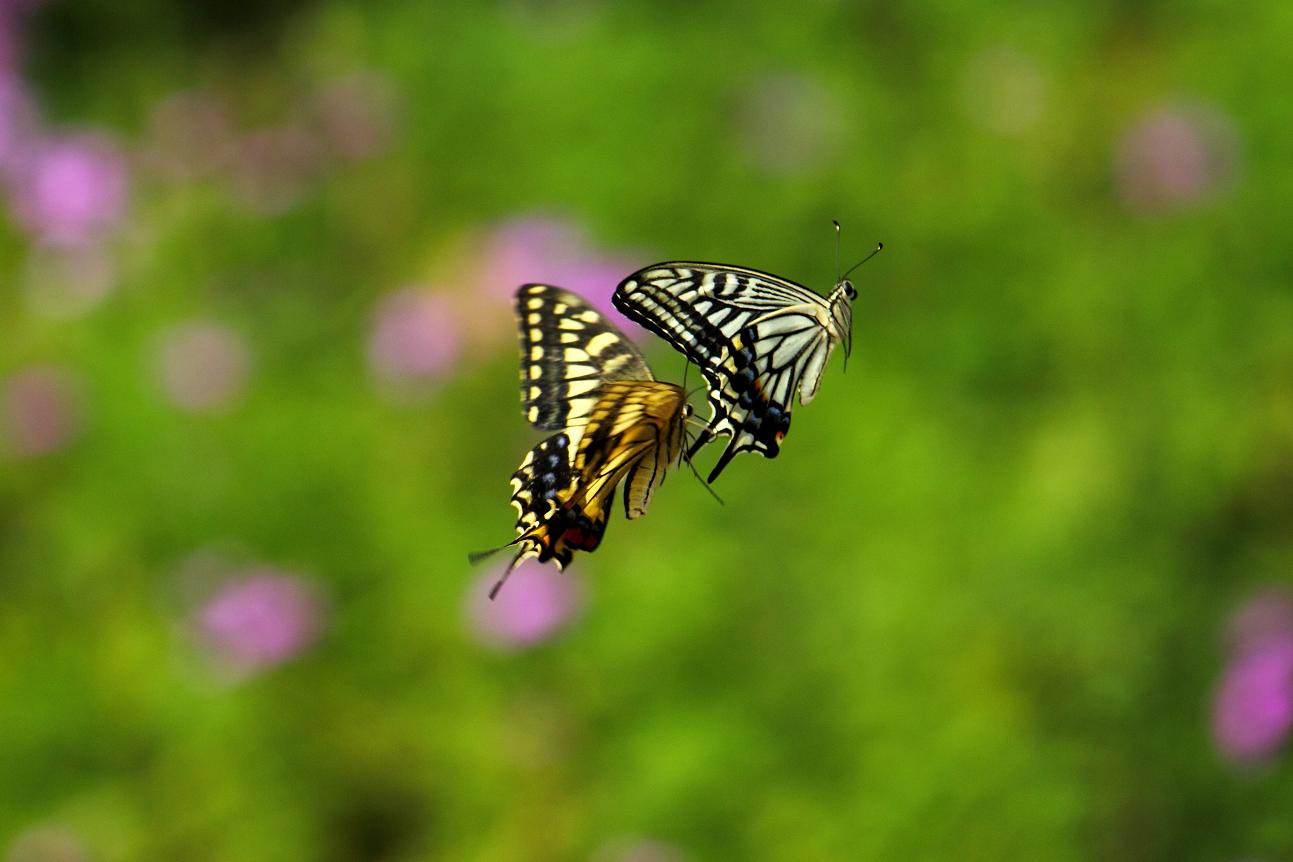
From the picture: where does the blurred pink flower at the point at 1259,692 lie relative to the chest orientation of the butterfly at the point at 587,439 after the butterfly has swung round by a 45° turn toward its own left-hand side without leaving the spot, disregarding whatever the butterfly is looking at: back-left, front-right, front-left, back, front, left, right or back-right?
front

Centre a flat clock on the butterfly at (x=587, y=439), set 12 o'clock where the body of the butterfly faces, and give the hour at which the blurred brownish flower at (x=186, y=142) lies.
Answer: The blurred brownish flower is roughly at 8 o'clock from the butterfly.

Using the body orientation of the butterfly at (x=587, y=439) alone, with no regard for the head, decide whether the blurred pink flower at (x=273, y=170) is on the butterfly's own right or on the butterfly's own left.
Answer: on the butterfly's own left

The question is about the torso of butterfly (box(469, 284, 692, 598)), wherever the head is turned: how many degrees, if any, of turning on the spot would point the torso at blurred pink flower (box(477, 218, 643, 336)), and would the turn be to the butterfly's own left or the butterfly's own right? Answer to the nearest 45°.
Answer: approximately 90° to the butterfly's own left

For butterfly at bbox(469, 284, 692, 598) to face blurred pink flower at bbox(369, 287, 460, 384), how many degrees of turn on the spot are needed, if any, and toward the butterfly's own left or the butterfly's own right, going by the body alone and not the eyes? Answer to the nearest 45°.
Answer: approximately 90° to the butterfly's own left

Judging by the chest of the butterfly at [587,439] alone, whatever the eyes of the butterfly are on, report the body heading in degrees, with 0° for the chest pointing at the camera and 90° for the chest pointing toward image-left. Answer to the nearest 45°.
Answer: approximately 270°
